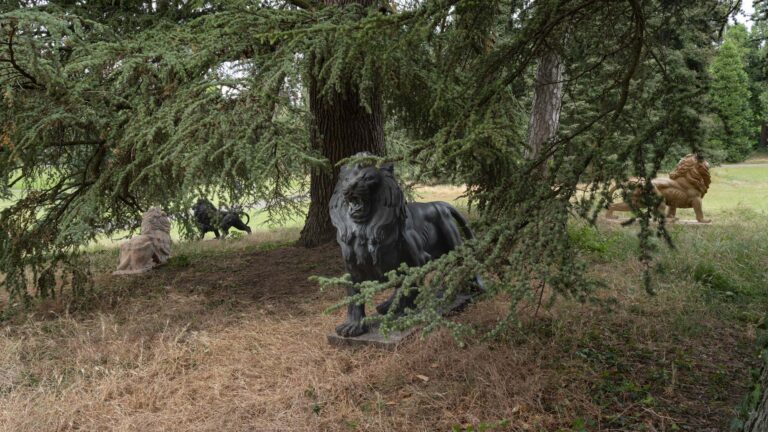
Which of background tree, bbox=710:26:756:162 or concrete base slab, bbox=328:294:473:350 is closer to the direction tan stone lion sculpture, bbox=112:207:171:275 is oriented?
the background tree

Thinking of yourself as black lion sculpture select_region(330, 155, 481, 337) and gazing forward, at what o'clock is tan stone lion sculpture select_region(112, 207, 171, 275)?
The tan stone lion sculpture is roughly at 3 o'clock from the black lion sculpture.

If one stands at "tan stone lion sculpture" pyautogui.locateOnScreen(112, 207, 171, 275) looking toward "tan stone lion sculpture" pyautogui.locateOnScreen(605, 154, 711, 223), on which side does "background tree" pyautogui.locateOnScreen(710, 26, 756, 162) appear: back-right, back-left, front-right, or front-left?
front-left

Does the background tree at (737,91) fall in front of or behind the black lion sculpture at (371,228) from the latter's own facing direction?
behind

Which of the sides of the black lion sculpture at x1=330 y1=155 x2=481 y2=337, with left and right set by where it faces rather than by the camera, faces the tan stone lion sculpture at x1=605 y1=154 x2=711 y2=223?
back

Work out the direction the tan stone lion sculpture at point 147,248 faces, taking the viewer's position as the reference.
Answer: facing away from the viewer and to the right of the viewer

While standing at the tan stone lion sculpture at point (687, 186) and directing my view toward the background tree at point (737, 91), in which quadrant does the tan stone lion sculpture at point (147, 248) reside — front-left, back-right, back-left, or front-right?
back-left

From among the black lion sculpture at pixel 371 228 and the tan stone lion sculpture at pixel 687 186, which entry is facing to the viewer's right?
the tan stone lion sculpture

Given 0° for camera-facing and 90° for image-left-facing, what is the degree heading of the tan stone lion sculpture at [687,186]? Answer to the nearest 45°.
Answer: approximately 270°

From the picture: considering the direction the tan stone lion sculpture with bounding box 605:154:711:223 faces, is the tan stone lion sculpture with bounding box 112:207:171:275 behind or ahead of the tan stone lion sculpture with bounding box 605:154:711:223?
behind

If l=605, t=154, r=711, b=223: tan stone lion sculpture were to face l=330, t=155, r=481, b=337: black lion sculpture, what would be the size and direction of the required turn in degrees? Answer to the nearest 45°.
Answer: approximately 90° to its right

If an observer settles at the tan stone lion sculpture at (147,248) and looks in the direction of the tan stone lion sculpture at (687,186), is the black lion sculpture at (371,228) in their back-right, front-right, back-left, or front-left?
front-right

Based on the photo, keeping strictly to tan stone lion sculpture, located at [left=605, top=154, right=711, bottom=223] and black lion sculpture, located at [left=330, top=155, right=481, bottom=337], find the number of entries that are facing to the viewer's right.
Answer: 1

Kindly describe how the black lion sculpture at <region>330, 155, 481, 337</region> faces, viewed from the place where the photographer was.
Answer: facing the viewer and to the left of the viewer

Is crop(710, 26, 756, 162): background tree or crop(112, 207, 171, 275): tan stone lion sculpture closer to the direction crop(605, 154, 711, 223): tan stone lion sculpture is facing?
the background tree

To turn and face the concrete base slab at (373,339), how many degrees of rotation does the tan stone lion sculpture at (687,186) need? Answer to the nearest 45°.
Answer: approximately 90° to its right
